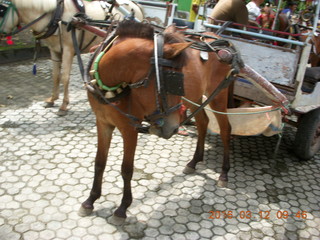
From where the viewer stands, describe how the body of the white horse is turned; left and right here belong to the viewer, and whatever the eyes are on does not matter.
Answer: facing the viewer and to the left of the viewer

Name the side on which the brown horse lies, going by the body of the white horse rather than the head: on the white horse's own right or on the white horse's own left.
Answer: on the white horse's own left

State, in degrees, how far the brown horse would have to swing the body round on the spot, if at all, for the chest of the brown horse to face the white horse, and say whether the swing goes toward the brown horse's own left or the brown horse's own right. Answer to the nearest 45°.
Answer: approximately 90° to the brown horse's own right

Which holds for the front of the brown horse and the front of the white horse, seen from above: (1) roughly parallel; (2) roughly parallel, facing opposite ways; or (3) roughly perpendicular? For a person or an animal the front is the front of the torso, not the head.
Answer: roughly parallel

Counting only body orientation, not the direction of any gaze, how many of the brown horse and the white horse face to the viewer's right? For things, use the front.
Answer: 0
